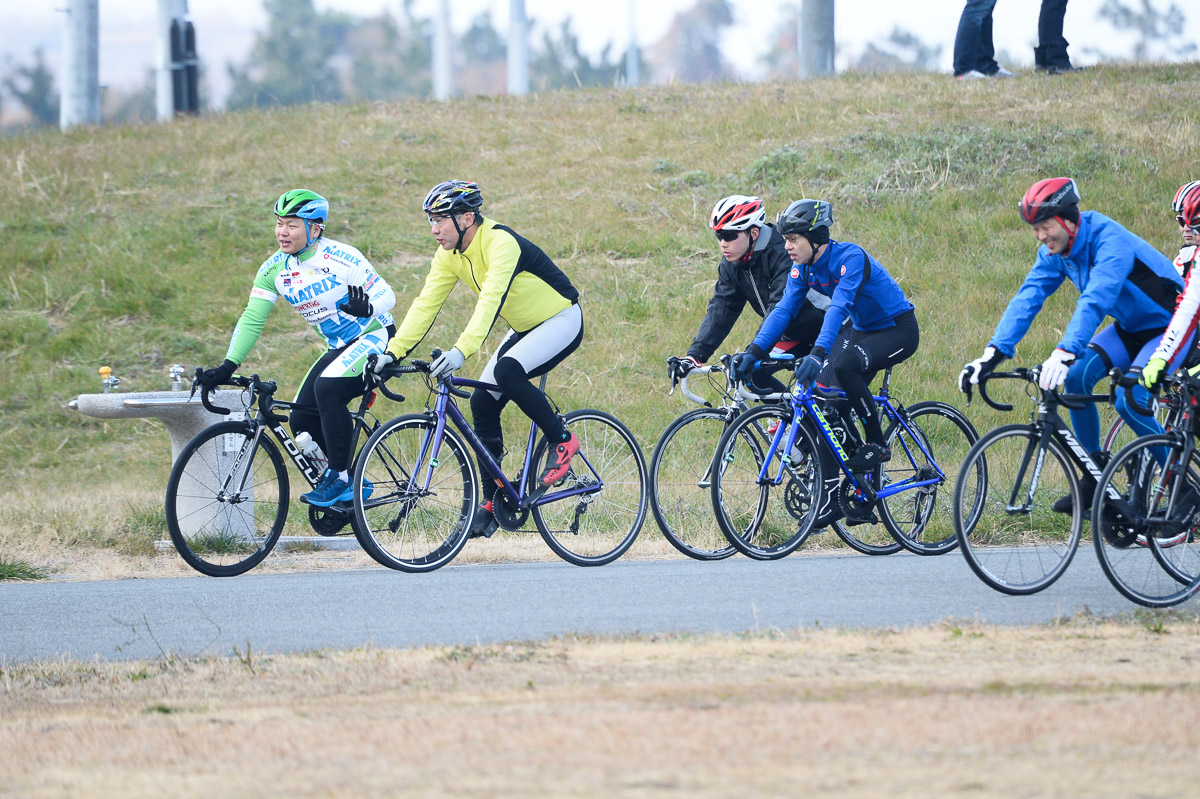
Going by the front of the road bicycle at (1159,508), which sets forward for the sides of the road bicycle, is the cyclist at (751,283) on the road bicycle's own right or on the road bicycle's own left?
on the road bicycle's own right

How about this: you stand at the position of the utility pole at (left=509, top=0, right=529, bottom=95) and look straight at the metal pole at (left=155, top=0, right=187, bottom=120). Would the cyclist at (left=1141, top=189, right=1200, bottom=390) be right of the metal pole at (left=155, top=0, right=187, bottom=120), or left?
left

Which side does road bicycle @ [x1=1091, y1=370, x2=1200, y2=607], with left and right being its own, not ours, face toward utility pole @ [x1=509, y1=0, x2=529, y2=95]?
right

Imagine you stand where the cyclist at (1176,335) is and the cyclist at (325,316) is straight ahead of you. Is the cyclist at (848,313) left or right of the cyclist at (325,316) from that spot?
right

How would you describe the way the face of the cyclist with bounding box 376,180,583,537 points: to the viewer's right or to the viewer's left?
to the viewer's left

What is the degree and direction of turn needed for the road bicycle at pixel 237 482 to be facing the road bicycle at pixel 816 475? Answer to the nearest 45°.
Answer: approximately 135° to its left
